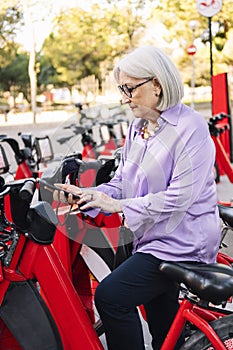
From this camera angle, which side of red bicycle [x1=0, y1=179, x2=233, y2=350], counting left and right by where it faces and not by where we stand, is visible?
left

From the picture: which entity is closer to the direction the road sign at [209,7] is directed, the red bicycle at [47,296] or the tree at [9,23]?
the red bicycle

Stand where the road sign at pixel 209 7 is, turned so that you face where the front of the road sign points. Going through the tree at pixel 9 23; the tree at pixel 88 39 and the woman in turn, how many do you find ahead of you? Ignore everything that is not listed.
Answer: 1

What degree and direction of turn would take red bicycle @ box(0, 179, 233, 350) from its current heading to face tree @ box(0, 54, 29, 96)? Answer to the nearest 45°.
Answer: approximately 90° to its right

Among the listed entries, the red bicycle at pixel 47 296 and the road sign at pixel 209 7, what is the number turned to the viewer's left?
1

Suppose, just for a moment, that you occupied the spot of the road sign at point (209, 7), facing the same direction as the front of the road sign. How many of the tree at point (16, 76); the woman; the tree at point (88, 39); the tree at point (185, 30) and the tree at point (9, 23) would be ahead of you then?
1

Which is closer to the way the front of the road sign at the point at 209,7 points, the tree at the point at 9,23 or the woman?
the woman

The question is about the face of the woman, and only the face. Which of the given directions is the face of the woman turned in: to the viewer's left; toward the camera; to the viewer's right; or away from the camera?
to the viewer's left

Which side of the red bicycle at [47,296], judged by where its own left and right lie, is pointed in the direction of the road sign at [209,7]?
right

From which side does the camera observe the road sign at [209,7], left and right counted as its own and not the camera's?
front

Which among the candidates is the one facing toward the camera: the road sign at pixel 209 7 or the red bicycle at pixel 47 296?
the road sign

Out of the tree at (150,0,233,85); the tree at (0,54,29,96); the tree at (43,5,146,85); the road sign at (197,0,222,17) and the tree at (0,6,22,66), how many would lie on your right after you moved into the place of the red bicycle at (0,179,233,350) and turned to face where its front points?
5

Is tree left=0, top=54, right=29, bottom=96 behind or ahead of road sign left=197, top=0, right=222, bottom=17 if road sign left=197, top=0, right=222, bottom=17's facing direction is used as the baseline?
behind

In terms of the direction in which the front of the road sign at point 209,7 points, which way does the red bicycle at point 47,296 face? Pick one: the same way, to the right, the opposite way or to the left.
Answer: to the right

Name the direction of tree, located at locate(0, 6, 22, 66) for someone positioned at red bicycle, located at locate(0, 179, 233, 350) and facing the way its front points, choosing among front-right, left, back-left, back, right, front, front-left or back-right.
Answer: right

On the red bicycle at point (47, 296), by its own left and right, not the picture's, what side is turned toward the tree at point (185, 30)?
right
